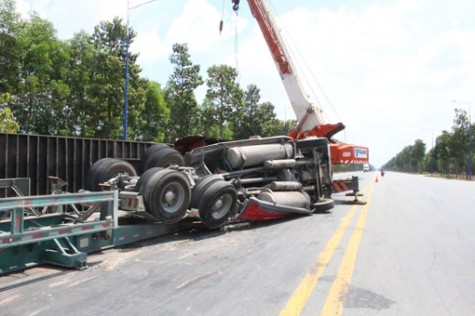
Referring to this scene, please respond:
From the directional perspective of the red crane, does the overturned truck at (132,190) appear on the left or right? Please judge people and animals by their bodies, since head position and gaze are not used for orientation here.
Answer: on its left

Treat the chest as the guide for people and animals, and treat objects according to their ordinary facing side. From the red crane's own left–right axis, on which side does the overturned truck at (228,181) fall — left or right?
on its left

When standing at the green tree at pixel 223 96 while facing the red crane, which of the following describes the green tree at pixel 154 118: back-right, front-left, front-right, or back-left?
back-right

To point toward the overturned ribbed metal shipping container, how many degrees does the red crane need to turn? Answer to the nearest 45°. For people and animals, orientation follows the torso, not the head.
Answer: approximately 45° to its left
